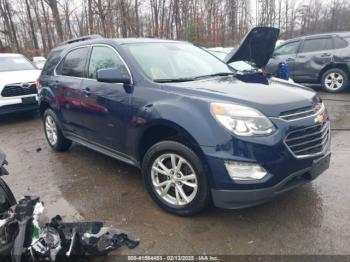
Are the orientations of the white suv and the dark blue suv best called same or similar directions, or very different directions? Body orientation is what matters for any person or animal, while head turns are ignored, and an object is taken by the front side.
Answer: same or similar directions

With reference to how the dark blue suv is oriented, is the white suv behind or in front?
behind

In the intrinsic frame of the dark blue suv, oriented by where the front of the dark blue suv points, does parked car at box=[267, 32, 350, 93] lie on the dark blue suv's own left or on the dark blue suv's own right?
on the dark blue suv's own left

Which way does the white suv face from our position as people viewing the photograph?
facing the viewer and to the right of the viewer

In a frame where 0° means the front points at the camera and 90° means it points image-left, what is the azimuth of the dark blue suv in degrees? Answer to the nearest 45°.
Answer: approximately 315°

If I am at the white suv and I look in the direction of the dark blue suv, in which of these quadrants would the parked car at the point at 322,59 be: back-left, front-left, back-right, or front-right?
front-left

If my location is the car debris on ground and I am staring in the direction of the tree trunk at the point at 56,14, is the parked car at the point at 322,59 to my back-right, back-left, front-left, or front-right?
front-right

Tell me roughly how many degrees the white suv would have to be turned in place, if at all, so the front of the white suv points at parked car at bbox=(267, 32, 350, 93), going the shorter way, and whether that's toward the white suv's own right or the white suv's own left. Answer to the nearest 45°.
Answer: approximately 45° to the white suv's own left

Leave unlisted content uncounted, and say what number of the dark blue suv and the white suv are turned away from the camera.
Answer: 0

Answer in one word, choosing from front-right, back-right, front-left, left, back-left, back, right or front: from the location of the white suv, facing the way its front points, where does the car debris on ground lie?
front-right
